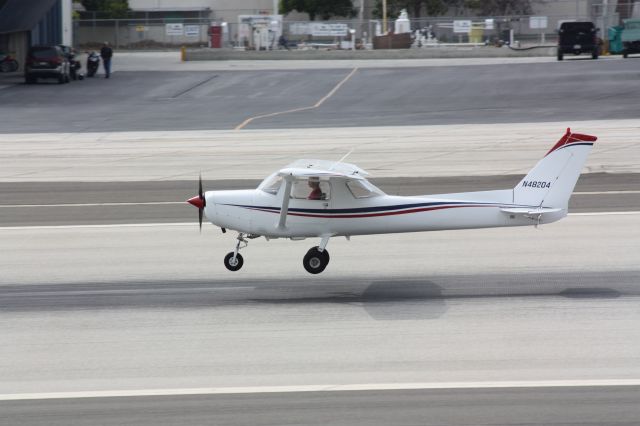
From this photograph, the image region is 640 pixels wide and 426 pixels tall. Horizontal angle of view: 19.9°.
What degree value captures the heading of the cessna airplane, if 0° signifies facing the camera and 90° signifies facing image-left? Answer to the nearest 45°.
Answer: approximately 90°
